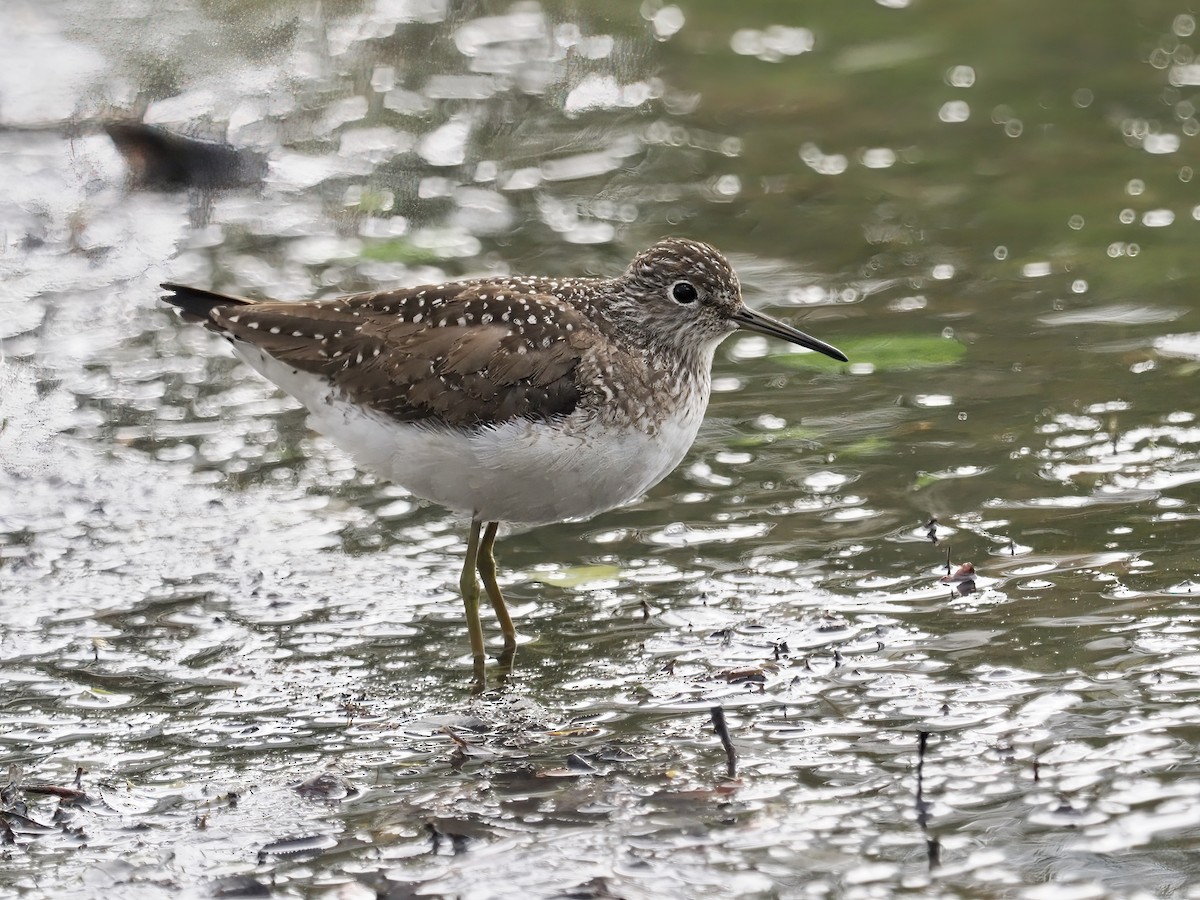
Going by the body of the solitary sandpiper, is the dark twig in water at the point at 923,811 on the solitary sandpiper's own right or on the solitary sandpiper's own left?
on the solitary sandpiper's own right

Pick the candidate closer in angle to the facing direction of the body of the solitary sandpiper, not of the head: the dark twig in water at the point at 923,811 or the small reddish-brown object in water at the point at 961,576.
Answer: the small reddish-brown object in water

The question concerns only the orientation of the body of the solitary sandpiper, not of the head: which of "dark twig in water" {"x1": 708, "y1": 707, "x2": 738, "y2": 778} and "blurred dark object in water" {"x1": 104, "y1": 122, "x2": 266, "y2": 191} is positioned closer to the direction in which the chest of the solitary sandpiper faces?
the dark twig in water

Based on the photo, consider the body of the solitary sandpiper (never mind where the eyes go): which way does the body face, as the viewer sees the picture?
to the viewer's right

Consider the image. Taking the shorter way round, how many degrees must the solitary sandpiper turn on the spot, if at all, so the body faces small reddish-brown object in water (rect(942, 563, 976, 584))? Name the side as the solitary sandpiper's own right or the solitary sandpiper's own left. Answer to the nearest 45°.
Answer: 0° — it already faces it

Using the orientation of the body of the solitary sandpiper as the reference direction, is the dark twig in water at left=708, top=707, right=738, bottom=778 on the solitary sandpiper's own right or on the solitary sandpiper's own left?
on the solitary sandpiper's own right

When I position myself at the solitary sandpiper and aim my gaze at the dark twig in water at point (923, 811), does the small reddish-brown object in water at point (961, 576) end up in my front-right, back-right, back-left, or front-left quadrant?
front-left

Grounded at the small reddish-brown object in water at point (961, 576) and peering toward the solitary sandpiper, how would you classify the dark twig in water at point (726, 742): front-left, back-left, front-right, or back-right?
front-left

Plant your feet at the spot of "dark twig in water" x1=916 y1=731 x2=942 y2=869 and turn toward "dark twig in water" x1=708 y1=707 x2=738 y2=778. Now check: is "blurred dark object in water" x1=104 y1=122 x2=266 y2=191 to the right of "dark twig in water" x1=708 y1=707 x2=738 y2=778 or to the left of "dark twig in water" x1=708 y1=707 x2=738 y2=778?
right

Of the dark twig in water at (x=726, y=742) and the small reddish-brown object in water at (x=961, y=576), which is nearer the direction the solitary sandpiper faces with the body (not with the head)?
the small reddish-brown object in water
